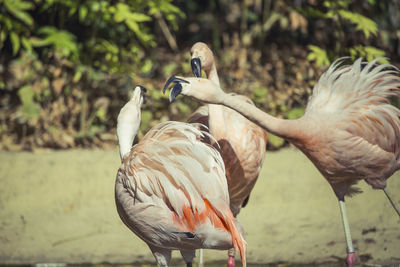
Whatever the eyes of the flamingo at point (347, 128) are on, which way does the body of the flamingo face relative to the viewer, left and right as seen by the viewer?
facing to the left of the viewer

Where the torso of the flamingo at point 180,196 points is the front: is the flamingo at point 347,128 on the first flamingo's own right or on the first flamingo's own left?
on the first flamingo's own right

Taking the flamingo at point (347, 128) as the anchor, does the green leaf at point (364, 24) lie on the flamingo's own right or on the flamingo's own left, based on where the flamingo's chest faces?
on the flamingo's own right

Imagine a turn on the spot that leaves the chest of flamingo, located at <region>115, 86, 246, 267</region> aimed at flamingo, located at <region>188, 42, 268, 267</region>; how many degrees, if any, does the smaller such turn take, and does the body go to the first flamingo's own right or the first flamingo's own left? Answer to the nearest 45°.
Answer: approximately 90° to the first flamingo's own right

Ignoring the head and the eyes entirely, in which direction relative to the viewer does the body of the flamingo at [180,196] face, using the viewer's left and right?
facing away from the viewer and to the left of the viewer

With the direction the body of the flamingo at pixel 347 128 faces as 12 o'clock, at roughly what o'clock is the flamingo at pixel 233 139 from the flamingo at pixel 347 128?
the flamingo at pixel 233 139 is roughly at 12 o'clock from the flamingo at pixel 347 128.

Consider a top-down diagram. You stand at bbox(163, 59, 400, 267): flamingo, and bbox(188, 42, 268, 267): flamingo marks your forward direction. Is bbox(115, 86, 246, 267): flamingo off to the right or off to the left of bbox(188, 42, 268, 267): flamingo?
left

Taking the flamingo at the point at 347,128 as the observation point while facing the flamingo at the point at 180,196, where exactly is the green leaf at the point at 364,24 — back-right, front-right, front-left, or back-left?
back-right

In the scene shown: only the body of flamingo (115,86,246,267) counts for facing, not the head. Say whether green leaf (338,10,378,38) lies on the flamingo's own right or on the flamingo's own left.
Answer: on the flamingo's own right

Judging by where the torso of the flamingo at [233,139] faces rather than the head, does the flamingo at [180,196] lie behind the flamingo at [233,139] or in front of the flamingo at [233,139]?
in front

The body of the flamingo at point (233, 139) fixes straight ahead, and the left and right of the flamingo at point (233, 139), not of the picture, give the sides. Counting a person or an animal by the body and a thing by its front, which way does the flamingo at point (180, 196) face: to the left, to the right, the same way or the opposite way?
to the right
